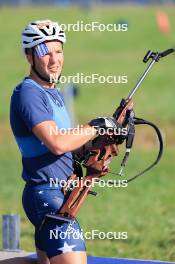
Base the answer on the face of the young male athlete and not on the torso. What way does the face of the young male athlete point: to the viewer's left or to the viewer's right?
to the viewer's right

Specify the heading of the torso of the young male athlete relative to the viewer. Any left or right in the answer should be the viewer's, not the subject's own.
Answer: facing to the right of the viewer
